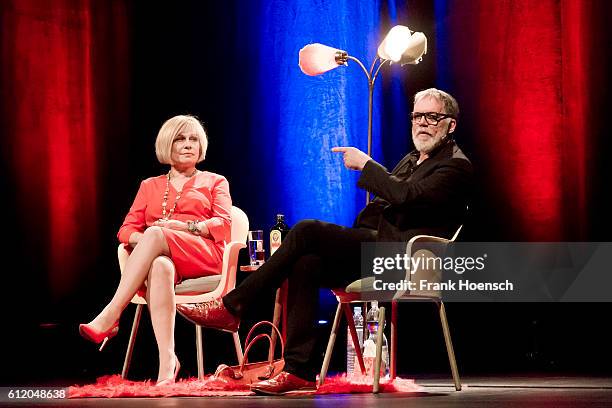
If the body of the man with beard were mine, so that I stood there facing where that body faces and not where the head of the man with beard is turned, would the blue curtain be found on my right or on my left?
on my right

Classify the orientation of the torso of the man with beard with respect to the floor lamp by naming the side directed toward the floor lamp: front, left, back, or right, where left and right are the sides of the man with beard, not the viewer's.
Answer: right

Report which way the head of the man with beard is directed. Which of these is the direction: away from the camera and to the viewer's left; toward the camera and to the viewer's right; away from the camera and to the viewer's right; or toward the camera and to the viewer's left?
toward the camera and to the viewer's left

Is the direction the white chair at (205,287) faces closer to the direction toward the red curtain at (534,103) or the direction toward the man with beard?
the man with beard

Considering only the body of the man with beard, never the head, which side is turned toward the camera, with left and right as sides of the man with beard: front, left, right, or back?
left

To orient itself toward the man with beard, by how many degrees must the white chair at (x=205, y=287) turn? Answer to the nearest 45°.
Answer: approximately 90° to its left

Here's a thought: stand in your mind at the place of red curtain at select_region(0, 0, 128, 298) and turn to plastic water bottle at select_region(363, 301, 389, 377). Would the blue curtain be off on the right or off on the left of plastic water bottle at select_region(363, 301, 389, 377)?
left

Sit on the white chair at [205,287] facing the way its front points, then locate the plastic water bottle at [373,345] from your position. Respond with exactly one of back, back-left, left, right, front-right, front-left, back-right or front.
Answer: back-left

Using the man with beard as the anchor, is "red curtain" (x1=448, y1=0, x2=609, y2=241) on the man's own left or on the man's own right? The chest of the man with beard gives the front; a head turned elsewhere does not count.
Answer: on the man's own right

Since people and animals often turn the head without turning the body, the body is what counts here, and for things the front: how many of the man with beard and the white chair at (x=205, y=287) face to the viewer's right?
0
